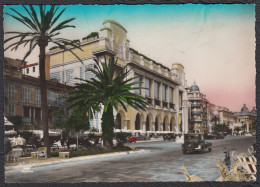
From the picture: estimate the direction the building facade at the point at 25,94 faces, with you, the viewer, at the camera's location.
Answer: facing the viewer and to the right of the viewer

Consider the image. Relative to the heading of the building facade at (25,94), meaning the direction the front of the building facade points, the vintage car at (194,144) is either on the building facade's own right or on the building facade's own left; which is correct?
on the building facade's own left
